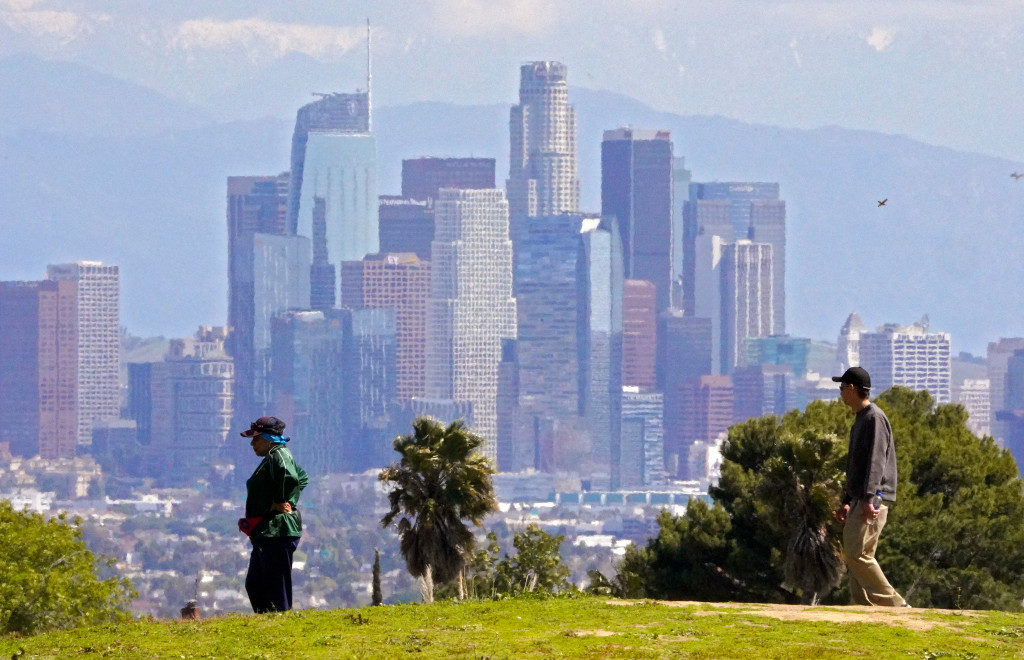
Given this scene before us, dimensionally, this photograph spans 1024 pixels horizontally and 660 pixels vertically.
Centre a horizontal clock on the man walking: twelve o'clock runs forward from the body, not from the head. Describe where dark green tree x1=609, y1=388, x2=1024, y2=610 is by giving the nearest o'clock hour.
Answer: The dark green tree is roughly at 3 o'clock from the man walking.

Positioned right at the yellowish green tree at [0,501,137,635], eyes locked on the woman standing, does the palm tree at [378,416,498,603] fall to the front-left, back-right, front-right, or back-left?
front-left

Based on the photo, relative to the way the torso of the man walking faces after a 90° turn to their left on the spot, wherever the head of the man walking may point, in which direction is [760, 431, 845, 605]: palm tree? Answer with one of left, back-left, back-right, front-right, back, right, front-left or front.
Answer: back

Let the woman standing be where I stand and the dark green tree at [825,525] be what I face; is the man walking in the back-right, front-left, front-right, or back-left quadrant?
front-right

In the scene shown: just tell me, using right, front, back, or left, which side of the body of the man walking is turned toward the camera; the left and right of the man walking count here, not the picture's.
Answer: left

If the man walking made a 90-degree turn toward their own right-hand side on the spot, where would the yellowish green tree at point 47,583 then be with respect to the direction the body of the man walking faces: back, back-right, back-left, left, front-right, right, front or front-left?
front-left

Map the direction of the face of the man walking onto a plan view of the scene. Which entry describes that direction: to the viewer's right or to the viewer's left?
to the viewer's left

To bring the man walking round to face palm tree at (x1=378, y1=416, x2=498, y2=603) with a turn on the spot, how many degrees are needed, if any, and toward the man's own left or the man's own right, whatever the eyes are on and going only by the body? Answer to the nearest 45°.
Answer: approximately 45° to the man's own right

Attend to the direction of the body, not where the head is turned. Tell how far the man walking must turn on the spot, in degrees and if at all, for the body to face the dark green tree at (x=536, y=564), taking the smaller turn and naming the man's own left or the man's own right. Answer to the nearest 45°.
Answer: approximately 90° to the man's own right
